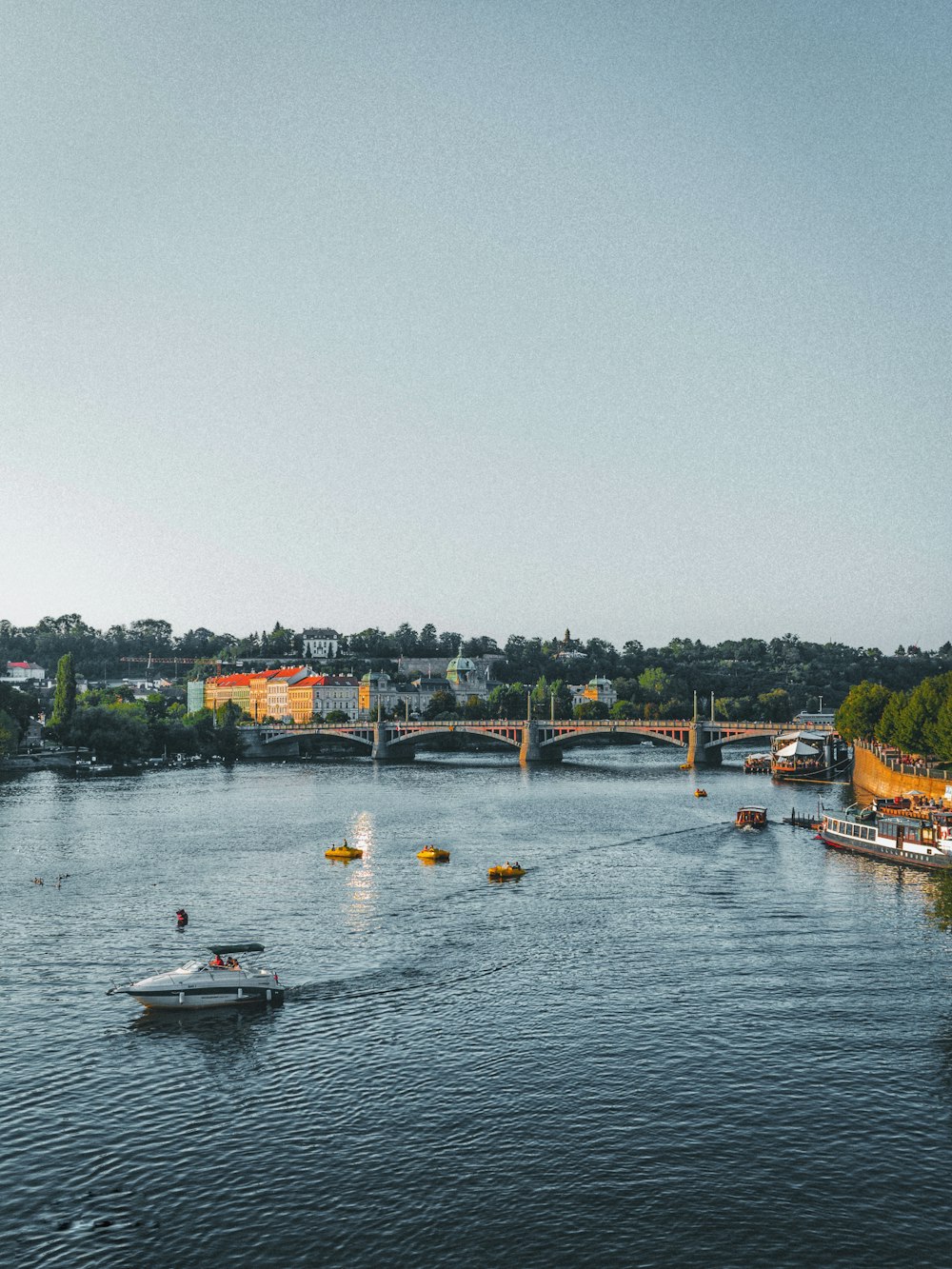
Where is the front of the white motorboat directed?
to the viewer's left
